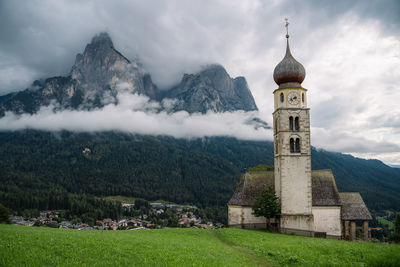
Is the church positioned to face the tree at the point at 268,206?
no
